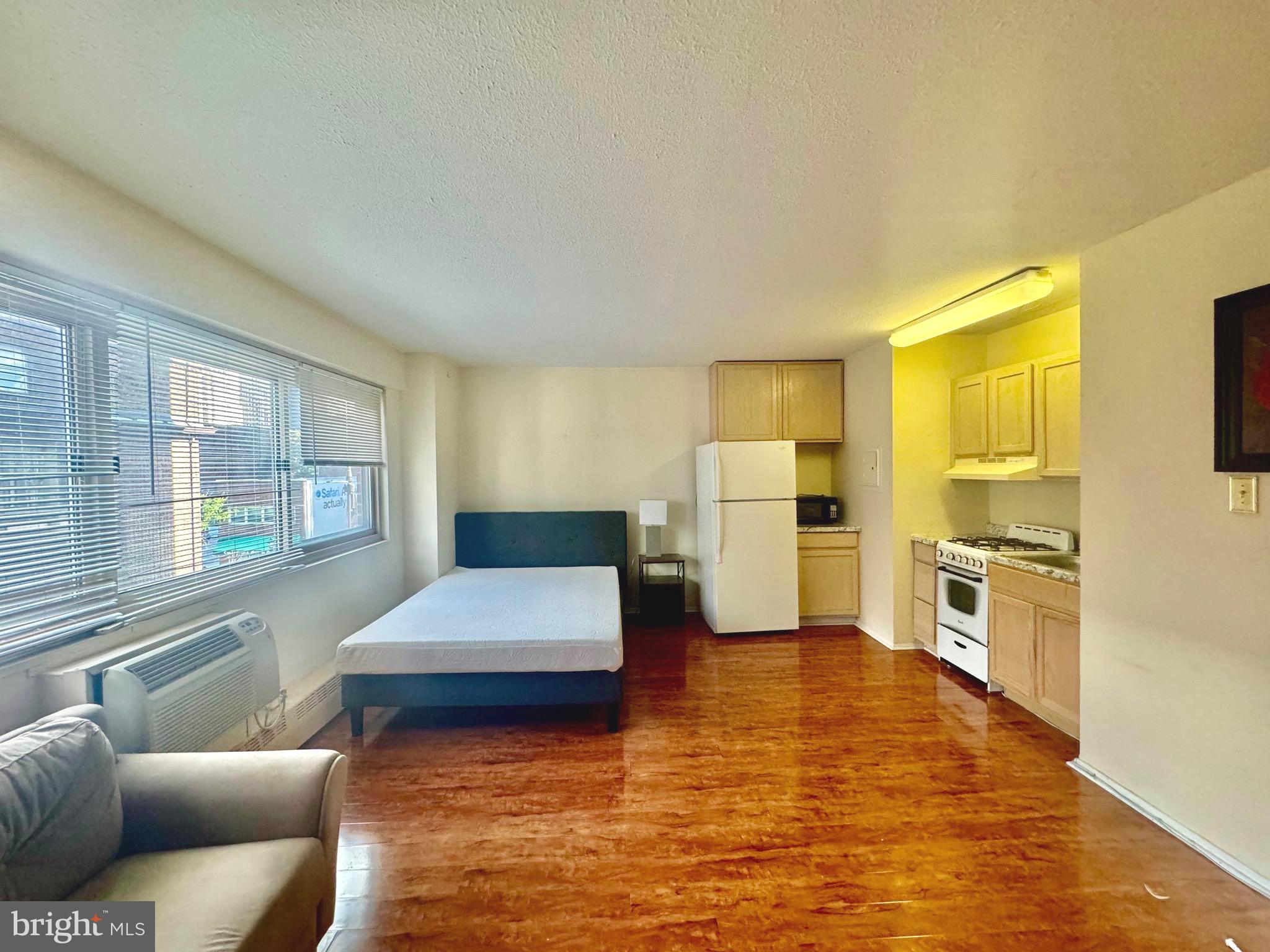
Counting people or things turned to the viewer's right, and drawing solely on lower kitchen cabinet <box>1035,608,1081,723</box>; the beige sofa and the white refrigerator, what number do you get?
1

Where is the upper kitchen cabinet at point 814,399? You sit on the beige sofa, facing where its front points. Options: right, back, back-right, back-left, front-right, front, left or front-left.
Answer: front

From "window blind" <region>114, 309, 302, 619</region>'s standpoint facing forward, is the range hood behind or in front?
in front

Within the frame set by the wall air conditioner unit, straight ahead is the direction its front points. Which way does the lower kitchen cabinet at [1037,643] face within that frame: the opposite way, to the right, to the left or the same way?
the opposite way

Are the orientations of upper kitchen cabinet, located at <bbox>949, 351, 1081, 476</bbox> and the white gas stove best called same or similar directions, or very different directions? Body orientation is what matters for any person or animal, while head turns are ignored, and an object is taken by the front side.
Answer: same or similar directions

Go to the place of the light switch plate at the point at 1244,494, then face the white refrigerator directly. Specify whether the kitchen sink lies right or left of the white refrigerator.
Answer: right

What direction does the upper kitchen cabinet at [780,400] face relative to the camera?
toward the camera

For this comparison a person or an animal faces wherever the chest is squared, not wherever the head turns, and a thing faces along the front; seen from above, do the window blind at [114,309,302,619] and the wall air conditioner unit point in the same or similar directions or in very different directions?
same or similar directions

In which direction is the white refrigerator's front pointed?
toward the camera

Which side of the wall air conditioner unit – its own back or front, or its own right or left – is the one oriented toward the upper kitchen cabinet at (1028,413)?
front

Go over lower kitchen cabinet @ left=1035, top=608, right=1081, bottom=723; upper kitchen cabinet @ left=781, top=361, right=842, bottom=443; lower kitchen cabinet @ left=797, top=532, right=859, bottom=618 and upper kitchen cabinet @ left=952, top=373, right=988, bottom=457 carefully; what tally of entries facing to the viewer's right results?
0

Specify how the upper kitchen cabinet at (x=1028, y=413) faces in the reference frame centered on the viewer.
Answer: facing the viewer and to the left of the viewer

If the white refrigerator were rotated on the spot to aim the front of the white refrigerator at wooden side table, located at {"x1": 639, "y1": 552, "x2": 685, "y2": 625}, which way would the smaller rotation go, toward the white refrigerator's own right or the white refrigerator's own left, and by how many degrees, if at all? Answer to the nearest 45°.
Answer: approximately 90° to the white refrigerator's own right

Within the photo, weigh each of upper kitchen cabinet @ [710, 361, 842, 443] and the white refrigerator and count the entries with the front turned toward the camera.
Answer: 2

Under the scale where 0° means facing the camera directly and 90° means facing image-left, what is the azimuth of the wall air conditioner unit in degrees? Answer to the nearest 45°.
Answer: approximately 315°

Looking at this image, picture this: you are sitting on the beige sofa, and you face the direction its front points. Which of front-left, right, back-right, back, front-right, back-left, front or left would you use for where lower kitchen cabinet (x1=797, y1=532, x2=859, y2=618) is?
front

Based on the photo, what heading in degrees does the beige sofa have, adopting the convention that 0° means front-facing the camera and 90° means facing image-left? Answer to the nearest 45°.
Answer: approximately 270°

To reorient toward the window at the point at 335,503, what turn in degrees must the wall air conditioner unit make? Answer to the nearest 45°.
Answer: approximately 90° to its left

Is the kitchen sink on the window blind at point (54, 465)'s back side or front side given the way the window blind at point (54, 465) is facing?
on the front side

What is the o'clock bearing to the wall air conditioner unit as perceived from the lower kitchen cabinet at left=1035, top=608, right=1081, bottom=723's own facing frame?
The wall air conditioner unit is roughly at 12 o'clock from the lower kitchen cabinet.
